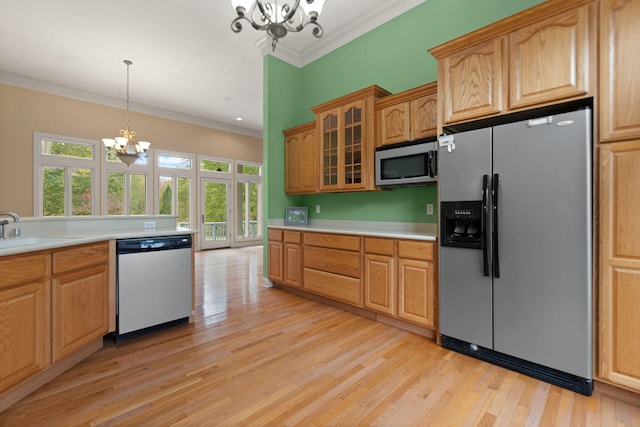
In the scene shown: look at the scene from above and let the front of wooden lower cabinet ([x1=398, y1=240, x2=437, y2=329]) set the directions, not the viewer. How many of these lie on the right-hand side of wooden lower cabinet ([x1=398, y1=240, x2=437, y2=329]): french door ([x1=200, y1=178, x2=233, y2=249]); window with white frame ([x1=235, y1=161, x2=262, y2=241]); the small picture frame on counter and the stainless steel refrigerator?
3

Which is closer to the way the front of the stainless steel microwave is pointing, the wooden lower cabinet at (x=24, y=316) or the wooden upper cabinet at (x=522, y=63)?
the wooden lower cabinet

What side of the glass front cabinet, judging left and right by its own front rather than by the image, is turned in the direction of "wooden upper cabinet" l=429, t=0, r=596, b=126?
left

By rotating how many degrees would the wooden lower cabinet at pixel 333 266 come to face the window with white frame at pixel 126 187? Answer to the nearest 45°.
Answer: approximately 90° to its right

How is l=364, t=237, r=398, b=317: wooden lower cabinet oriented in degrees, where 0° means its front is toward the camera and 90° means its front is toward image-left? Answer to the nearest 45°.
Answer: approximately 45°

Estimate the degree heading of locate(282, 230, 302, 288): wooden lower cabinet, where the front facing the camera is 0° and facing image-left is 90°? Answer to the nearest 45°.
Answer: approximately 45°

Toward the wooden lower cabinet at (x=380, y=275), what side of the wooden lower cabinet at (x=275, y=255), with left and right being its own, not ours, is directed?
left

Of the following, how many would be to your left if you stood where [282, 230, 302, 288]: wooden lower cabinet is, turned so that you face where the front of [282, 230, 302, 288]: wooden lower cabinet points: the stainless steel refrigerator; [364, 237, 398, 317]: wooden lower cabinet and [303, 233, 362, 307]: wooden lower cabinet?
3
